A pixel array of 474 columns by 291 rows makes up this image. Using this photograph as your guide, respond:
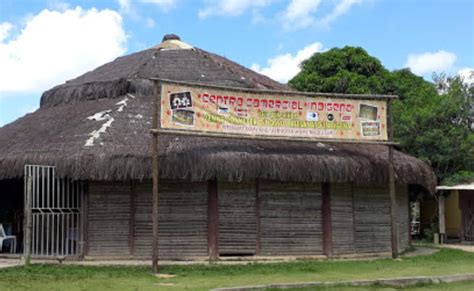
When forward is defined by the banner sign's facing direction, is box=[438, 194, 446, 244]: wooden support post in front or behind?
behind

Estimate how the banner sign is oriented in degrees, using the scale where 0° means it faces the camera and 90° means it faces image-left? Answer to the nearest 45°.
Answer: approximately 0°

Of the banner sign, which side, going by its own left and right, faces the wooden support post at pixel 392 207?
left

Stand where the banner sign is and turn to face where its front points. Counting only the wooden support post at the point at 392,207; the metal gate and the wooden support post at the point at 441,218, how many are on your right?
1

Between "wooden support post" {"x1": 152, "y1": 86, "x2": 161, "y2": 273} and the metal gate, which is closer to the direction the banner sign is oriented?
the wooden support post

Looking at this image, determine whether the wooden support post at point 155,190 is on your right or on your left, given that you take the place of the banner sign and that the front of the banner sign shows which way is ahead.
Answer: on your right

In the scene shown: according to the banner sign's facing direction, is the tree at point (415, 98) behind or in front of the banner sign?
behind
